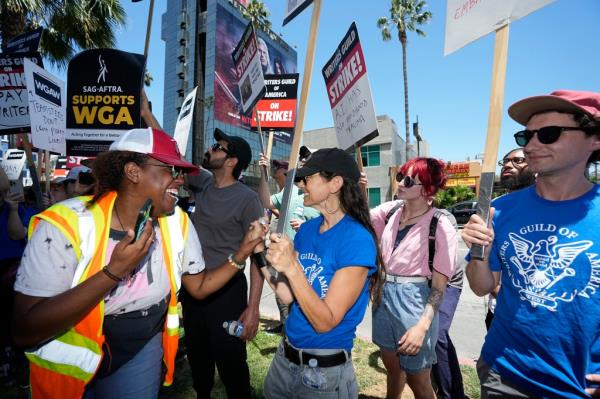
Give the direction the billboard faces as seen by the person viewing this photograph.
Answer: facing the viewer and to the right of the viewer

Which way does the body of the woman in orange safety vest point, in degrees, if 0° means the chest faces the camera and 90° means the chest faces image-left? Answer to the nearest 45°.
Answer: approximately 315°

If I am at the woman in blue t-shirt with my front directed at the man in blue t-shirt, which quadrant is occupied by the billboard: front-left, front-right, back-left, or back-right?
back-left

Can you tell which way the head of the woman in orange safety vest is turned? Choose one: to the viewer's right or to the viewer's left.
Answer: to the viewer's right

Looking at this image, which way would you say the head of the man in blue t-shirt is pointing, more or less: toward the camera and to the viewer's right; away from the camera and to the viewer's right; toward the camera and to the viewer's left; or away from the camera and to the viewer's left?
toward the camera and to the viewer's left

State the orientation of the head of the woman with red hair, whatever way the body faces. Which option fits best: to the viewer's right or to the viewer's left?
to the viewer's left

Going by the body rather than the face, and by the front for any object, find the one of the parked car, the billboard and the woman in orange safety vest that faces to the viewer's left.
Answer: the parked car

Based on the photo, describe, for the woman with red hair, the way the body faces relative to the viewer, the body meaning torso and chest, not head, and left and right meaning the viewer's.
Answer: facing the viewer and to the left of the viewer

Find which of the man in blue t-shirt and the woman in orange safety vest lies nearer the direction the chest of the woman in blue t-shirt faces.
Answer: the woman in orange safety vest
